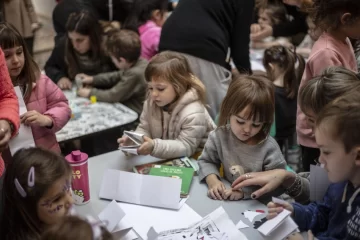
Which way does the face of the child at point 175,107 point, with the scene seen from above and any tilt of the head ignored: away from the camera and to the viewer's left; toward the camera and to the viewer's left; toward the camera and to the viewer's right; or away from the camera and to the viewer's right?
toward the camera and to the viewer's left

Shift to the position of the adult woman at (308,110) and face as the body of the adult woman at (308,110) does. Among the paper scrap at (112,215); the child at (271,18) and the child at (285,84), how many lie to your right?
2

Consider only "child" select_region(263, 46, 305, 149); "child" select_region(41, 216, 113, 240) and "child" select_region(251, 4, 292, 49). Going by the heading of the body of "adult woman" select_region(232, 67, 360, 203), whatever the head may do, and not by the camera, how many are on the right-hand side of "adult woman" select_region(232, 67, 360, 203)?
2

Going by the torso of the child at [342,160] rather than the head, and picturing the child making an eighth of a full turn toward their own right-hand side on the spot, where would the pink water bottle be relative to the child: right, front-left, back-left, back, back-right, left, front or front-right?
front

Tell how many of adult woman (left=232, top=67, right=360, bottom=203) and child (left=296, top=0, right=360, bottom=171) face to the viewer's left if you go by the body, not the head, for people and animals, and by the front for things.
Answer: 1

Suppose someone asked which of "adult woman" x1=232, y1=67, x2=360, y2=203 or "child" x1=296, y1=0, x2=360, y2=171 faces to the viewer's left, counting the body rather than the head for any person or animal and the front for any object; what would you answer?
the adult woman

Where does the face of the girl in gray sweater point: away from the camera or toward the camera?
toward the camera

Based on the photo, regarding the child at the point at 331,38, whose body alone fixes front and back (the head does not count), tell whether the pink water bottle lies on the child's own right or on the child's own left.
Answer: on the child's own right

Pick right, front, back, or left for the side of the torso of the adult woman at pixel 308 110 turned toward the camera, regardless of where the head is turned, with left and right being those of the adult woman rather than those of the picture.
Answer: left

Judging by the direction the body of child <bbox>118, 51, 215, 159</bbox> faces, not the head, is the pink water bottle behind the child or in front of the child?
in front
